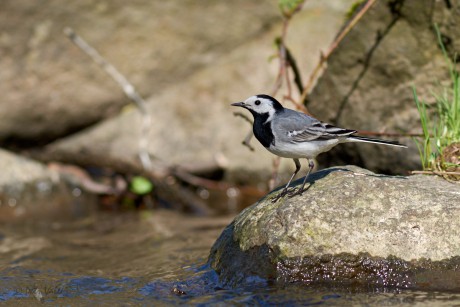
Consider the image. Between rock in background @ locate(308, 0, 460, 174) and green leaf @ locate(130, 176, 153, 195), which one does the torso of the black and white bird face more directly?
the green leaf

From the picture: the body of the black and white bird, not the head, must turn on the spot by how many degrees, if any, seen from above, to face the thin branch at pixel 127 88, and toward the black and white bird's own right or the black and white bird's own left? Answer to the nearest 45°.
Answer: approximately 45° to the black and white bird's own right

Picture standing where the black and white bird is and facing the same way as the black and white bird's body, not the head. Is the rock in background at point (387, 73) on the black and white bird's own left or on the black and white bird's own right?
on the black and white bird's own right

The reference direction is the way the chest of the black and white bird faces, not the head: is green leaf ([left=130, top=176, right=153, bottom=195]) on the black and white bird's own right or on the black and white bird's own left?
on the black and white bird's own right

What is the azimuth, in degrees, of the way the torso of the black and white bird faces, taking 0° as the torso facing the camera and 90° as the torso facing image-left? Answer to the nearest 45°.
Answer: approximately 90°

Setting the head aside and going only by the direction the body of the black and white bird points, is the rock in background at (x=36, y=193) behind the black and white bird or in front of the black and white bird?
in front

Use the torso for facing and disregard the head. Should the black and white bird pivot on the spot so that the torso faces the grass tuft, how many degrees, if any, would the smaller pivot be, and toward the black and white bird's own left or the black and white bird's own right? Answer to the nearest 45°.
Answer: approximately 180°

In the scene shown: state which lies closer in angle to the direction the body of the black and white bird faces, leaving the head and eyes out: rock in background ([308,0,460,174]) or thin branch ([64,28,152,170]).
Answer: the thin branch
